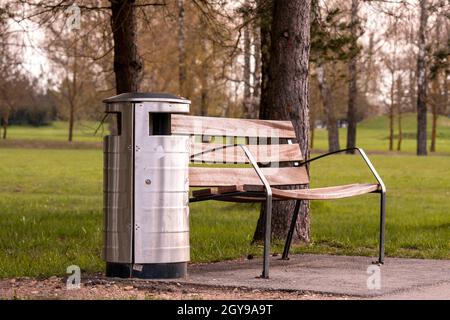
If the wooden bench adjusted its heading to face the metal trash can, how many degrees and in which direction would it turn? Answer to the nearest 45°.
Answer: approximately 90° to its right

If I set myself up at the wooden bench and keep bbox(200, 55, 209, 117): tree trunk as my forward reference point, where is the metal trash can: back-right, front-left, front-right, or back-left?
back-left

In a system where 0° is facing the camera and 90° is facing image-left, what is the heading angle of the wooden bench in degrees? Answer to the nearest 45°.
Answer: approximately 315°

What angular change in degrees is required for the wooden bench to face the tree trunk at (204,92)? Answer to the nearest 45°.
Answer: approximately 135° to its left

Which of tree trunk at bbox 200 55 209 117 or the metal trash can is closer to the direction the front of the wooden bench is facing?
the metal trash can
